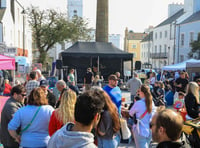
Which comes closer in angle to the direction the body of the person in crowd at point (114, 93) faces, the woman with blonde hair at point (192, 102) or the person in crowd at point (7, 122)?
the woman with blonde hair

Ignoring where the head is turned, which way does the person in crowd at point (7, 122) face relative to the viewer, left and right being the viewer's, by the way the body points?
facing to the right of the viewer

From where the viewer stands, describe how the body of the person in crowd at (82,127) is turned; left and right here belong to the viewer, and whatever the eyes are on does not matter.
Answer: facing away from the viewer and to the right of the viewer

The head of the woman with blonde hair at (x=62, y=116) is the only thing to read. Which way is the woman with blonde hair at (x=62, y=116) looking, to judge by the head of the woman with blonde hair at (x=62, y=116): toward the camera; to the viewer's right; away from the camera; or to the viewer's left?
away from the camera

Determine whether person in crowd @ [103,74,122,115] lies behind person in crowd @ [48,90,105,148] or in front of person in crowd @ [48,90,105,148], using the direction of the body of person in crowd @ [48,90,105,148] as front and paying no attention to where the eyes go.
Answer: in front

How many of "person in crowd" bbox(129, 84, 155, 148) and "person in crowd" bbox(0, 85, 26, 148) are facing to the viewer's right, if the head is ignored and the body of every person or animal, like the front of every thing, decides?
1

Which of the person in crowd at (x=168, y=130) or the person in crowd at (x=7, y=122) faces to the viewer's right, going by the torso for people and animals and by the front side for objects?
the person in crowd at (x=7, y=122)

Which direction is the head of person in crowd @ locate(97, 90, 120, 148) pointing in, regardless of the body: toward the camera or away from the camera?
away from the camera

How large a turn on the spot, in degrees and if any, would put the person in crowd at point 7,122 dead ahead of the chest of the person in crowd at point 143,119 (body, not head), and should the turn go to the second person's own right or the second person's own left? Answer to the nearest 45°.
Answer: approximately 90° to the second person's own left

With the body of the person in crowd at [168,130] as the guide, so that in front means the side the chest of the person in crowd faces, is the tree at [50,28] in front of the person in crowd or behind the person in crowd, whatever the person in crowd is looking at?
in front

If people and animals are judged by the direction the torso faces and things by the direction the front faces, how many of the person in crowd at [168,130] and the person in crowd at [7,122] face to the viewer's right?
1

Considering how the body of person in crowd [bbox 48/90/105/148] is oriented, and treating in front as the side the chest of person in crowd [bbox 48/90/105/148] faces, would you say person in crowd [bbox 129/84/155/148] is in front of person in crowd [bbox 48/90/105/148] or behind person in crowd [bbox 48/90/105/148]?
in front
